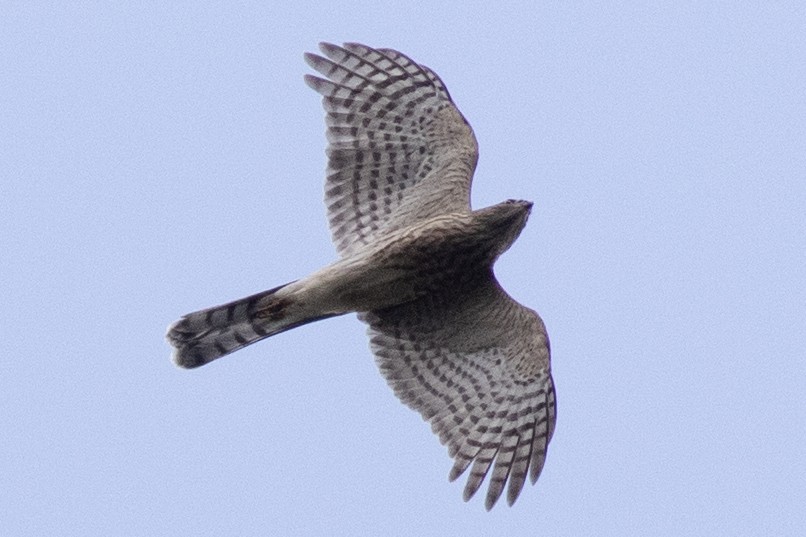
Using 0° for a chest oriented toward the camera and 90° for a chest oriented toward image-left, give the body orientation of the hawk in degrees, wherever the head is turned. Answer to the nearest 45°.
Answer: approximately 270°
